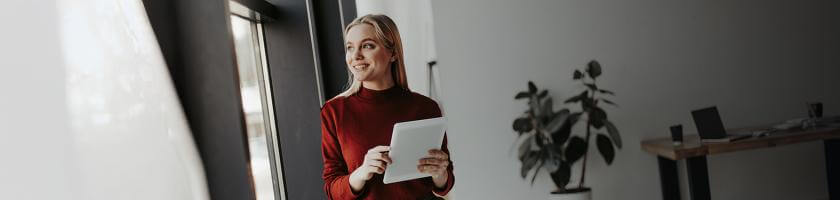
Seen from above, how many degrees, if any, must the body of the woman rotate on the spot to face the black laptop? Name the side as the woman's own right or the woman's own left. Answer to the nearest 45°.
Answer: approximately 135° to the woman's own left

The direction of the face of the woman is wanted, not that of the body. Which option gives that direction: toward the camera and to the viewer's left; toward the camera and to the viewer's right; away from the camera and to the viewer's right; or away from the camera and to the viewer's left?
toward the camera and to the viewer's left

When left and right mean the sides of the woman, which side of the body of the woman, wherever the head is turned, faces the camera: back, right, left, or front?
front

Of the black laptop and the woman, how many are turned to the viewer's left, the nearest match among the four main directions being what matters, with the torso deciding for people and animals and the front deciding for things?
0

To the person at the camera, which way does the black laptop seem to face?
facing the viewer and to the right of the viewer

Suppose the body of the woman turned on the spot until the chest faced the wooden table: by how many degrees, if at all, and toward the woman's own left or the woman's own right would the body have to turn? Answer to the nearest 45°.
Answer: approximately 135° to the woman's own left
